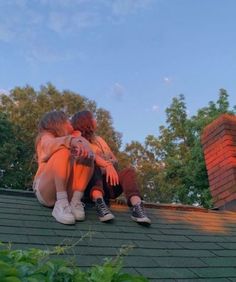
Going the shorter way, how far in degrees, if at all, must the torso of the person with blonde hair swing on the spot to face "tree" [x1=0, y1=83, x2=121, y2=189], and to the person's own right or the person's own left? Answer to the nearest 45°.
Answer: approximately 135° to the person's own left

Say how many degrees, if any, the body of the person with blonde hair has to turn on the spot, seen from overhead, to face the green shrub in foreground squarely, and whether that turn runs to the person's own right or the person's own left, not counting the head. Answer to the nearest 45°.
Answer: approximately 45° to the person's own right

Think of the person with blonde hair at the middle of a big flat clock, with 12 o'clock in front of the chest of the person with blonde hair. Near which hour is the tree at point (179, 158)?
The tree is roughly at 8 o'clock from the person with blonde hair.

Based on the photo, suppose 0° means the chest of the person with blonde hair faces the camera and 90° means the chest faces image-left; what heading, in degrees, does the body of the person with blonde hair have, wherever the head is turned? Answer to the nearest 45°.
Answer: approximately 315°

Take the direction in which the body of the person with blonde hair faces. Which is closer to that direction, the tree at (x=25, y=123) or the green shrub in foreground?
the green shrub in foreground

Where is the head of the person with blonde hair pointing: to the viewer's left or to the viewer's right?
to the viewer's right

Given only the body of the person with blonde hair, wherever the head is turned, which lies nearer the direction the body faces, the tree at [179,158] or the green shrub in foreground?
the green shrub in foreground
